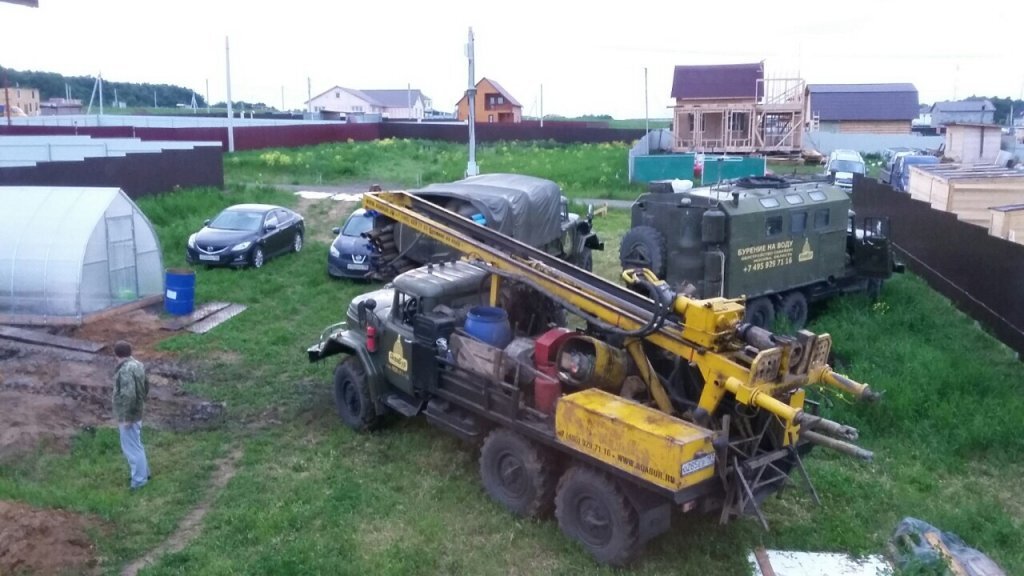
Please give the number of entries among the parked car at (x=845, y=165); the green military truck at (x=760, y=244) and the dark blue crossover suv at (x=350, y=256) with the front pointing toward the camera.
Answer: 2

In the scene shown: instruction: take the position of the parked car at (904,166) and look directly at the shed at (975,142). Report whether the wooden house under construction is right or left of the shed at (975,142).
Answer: left

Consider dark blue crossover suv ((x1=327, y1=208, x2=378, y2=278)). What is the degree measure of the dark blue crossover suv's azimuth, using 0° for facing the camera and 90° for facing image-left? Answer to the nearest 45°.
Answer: approximately 0°

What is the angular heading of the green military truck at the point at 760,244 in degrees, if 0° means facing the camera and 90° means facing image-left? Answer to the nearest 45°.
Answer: approximately 225°

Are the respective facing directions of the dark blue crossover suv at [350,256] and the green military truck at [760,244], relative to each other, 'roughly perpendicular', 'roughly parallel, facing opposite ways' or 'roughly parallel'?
roughly perpendicular

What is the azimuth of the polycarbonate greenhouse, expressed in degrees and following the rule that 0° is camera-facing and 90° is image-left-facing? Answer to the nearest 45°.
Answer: approximately 315°

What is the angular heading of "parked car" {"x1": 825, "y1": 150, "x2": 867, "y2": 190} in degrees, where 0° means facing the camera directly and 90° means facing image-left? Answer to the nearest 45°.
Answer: approximately 0°

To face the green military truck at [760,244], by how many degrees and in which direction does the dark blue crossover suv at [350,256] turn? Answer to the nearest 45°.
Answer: approximately 45° to its left
